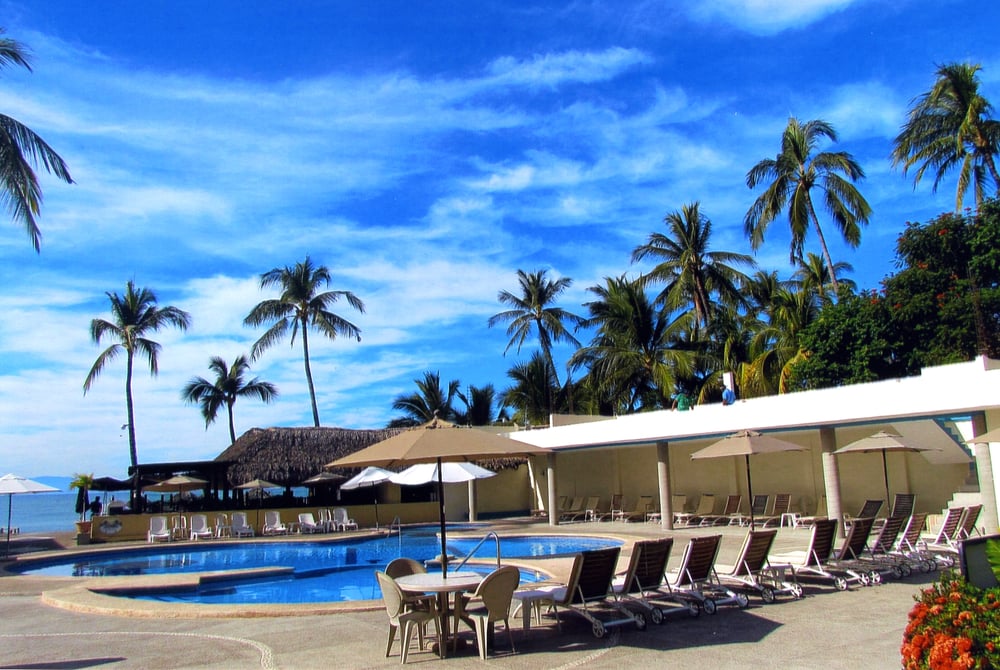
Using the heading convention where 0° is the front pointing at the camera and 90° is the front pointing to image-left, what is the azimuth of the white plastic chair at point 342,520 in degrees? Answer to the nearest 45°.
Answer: approximately 315°

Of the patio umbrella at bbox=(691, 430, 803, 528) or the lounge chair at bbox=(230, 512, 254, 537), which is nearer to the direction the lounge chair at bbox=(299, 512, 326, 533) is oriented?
the patio umbrella

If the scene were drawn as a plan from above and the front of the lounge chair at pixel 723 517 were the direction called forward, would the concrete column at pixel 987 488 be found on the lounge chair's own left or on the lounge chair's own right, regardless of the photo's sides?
on the lounge chair's own left
